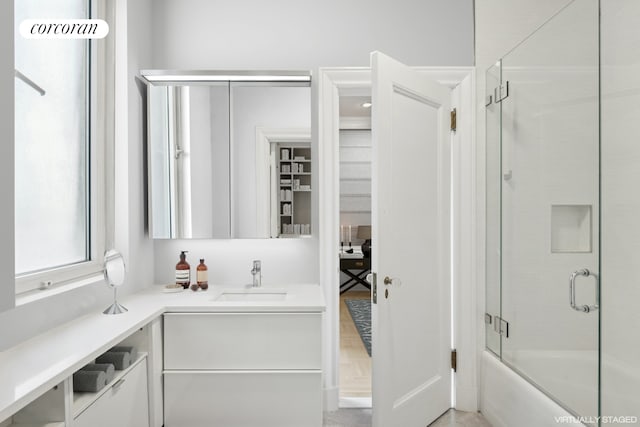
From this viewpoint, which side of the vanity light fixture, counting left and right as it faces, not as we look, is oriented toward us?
front

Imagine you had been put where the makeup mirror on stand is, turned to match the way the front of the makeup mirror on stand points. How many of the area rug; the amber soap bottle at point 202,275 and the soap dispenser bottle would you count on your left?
3

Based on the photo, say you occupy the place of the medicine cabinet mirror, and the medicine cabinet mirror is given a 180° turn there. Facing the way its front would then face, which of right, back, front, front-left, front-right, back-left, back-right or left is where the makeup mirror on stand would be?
back-left

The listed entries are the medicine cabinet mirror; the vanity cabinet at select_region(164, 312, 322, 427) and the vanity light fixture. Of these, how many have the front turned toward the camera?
3

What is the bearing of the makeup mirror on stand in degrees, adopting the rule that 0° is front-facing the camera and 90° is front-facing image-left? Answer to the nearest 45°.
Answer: approximately 315°

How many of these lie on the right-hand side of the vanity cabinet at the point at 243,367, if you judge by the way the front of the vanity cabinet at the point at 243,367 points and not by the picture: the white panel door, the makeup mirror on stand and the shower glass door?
1

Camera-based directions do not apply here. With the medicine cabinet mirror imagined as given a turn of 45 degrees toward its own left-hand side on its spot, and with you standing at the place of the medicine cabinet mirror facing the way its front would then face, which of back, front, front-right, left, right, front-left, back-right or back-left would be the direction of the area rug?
left

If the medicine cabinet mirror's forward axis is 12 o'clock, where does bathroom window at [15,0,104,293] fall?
The bathroom window is roughly at 2 o'clock from the medicine cabinet mirror.

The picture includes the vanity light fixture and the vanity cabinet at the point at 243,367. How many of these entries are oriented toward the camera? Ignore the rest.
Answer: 2

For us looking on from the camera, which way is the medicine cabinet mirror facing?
facing the viewer

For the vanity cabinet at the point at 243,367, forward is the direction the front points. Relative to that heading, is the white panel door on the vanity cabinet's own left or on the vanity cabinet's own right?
on the vanity cabinet's own left
